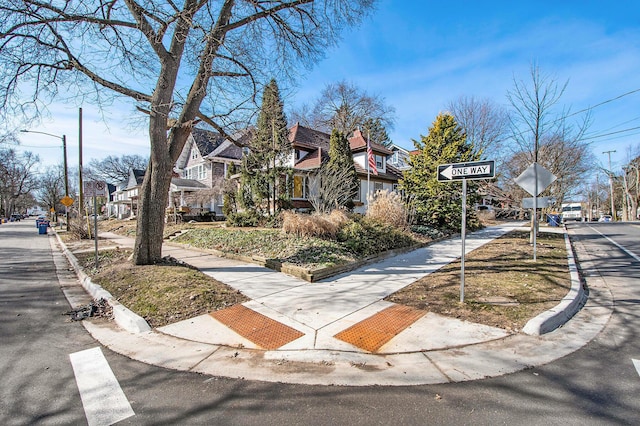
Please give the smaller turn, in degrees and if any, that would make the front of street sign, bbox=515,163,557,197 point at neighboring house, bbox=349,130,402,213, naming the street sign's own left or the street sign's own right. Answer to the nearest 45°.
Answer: approximately 45° to the street sign's own left

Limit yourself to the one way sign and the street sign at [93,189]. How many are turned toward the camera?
2

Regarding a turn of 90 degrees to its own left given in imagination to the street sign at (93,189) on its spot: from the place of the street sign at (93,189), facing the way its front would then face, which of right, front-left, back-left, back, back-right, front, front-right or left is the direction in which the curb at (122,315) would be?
right

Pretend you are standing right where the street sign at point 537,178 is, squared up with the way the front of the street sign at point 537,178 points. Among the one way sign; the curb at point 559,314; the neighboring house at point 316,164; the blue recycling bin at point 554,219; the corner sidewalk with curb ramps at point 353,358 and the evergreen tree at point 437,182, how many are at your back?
3

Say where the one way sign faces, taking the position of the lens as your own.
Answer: facing the viewer

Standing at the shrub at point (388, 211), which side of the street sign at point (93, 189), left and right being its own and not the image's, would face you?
left

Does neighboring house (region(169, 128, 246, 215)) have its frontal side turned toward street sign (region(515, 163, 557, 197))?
no

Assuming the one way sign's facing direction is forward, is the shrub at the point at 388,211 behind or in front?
behind

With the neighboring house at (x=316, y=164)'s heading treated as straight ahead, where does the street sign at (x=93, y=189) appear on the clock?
The street sign is roughly at 11 o'clock from the neighboring house.

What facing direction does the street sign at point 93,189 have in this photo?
toward the camera

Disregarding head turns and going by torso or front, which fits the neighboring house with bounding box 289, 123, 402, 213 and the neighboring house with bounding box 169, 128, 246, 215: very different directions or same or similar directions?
same or similar directions

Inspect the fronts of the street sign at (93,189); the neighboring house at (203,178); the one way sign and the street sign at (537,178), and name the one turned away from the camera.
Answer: the street sign at (537,178)

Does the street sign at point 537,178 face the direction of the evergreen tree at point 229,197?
no

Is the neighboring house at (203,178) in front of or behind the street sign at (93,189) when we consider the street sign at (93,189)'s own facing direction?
behind

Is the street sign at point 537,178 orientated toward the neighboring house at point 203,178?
no

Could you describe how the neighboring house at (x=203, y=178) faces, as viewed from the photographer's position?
facing the viewer and to the left of the viewer

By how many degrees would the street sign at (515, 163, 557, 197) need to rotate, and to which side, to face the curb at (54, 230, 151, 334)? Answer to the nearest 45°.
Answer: approximately 135° to its left

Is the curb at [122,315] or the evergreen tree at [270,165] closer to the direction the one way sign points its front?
the curb

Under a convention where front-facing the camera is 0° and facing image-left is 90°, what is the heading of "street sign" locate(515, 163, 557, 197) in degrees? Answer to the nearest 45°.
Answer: approximately 180°
